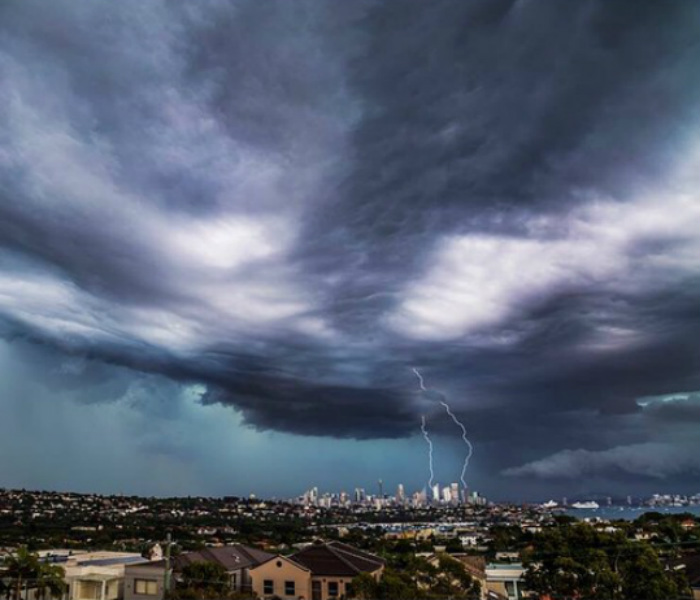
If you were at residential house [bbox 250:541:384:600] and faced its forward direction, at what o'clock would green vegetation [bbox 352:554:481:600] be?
The green vegetation is roughly at 10 o'clock from the residential house.

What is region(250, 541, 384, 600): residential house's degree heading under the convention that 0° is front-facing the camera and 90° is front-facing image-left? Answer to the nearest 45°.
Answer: approximately 0°

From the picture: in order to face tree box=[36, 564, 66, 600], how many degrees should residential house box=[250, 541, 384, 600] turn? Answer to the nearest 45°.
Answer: approximately 90° to its right

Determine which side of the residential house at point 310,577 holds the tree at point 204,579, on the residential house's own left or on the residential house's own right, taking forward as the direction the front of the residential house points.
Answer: on the residential house's own right

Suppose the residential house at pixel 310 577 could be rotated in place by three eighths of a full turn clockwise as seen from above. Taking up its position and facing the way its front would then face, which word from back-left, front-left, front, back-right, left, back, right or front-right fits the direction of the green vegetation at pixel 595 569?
back

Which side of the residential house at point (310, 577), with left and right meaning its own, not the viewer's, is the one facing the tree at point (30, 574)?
right
